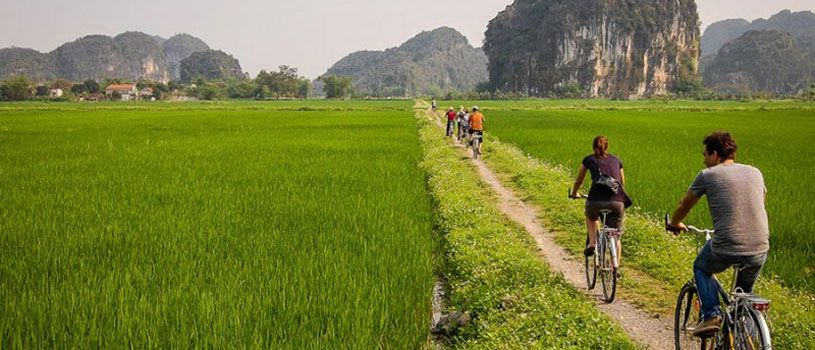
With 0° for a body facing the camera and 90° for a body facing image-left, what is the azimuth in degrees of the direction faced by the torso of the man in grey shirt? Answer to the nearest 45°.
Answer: approximately 135°

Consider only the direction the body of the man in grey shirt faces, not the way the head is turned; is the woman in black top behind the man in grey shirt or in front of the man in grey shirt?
in front

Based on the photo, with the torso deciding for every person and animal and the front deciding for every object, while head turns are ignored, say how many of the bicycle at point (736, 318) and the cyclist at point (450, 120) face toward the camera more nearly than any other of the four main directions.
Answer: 0

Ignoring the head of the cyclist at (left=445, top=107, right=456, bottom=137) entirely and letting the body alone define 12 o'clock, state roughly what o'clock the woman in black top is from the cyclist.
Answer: The woman in black top is roughly at 6 o'clock from the cyclist.

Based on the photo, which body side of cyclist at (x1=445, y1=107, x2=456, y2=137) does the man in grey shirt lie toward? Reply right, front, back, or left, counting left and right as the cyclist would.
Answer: back

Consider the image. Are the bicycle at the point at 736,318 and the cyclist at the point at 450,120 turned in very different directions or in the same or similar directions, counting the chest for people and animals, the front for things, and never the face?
same or similar directions

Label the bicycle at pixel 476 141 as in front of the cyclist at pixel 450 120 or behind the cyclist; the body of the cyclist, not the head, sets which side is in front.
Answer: behind

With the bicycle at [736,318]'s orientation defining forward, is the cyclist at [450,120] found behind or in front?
in front

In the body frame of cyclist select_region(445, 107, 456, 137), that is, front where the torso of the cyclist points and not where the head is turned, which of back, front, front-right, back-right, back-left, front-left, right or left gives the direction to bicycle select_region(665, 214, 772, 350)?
back

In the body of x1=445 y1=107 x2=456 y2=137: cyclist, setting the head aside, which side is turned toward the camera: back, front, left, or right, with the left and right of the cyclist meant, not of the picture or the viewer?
back

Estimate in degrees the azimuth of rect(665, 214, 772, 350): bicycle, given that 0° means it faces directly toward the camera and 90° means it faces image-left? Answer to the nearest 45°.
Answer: approximately 135°
